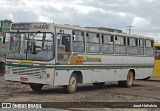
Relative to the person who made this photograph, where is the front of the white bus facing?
facing the viewer and to the left of the viewer
